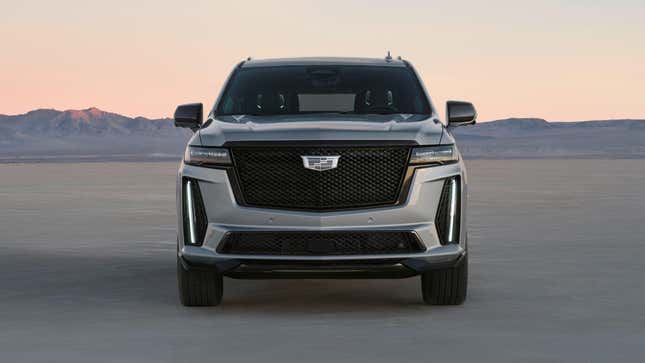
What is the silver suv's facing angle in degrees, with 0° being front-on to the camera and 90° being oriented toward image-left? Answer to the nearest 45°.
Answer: approximately 0°
